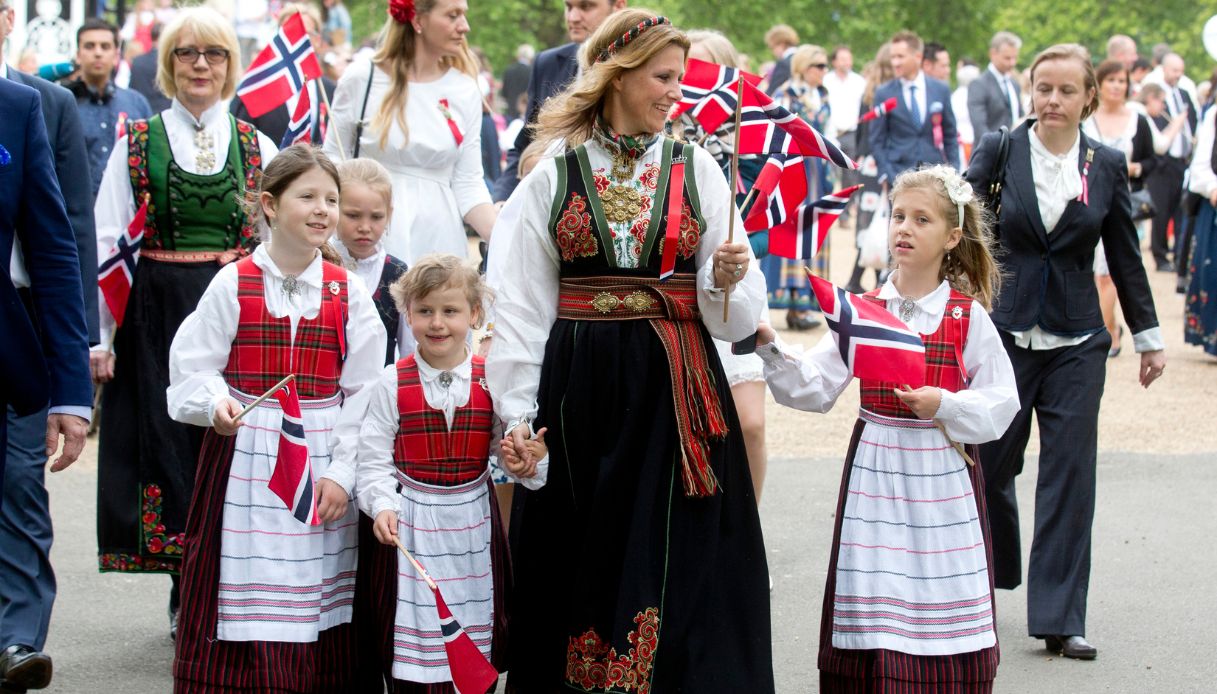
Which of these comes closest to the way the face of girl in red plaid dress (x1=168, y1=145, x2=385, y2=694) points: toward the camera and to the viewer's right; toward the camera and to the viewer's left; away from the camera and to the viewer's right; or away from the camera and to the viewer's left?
toward the camera and to the viewer's right

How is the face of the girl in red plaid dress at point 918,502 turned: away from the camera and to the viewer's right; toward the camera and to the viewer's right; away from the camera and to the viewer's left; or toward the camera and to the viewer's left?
toward the camera and to the viewer's left

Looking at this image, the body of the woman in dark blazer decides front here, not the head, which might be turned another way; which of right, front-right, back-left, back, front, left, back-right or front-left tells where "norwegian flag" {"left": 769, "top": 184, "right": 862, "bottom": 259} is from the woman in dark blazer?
front-right

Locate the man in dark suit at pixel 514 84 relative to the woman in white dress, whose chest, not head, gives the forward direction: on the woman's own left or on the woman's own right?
on the woman's own left

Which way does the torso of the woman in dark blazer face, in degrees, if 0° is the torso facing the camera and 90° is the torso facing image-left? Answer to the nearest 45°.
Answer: approximately 0°

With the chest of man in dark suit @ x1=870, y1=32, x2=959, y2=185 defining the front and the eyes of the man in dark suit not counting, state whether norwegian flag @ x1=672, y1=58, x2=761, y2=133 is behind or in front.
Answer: in front

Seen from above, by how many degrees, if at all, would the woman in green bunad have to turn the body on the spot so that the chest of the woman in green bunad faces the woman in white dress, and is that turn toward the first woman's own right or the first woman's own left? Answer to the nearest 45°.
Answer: approximately 90° to the first woman's own left

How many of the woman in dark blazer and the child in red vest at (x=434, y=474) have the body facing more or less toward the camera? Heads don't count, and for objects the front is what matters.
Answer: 2

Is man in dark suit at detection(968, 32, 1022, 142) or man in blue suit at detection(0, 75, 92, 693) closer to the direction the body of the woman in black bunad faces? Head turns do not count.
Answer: the man in blue suit
